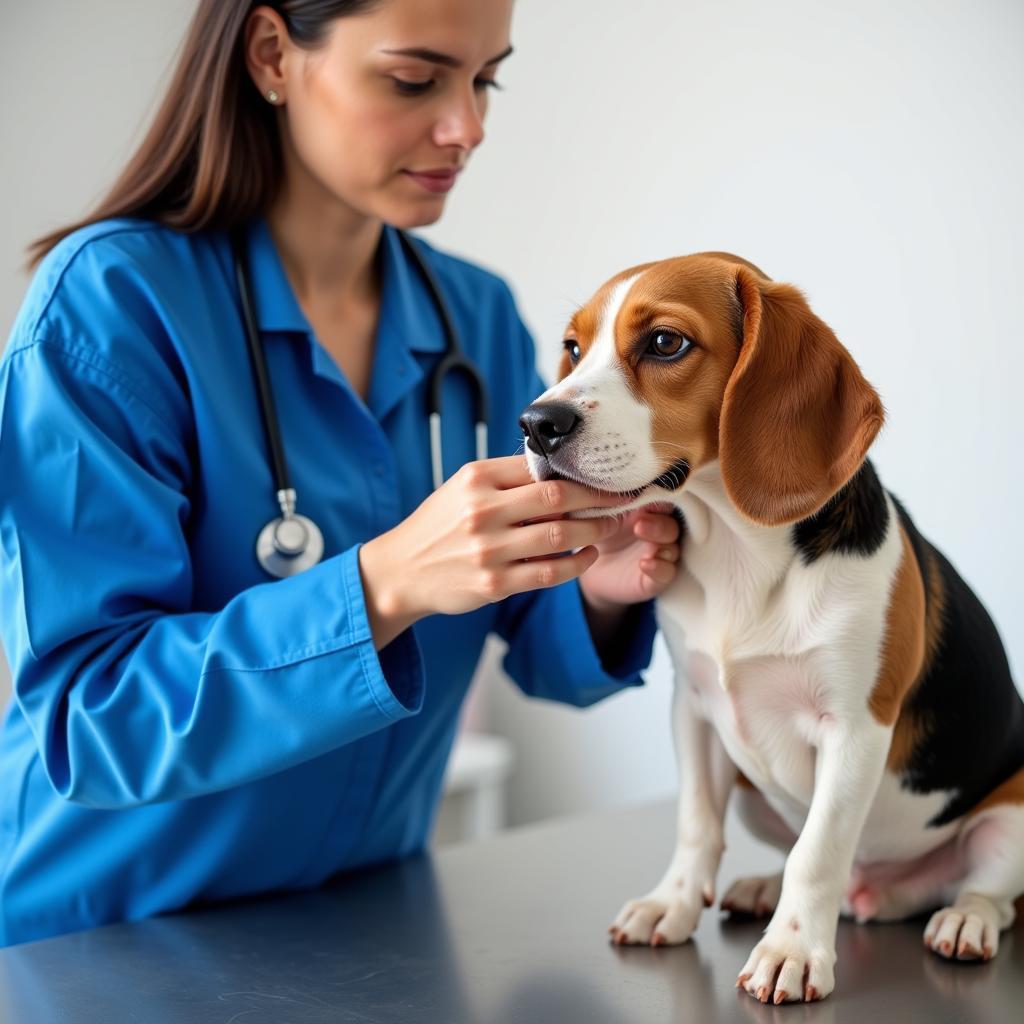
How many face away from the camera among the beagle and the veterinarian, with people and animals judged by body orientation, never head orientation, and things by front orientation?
0

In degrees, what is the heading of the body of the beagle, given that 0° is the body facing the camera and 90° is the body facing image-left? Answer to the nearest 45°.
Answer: approximately 45°

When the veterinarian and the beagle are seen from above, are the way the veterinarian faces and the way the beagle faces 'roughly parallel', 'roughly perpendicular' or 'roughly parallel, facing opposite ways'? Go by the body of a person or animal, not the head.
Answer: roughly perpendicular

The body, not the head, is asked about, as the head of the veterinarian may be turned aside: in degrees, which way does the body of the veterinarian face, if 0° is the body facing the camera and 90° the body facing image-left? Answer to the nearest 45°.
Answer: approximately 315°
